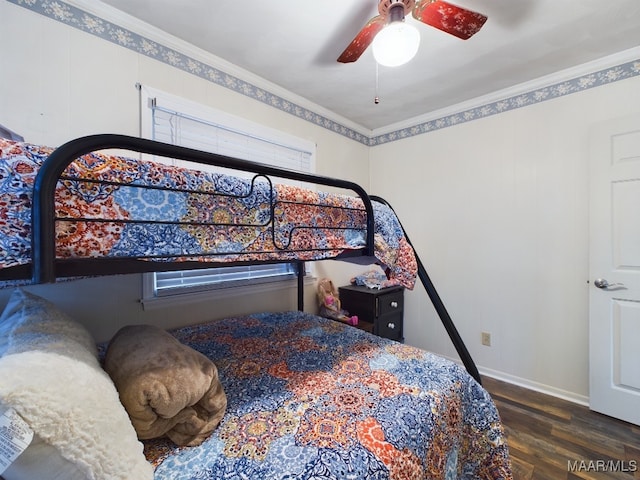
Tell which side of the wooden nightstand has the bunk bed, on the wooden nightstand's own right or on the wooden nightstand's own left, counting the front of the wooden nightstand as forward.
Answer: on the wooden nightstand's own right

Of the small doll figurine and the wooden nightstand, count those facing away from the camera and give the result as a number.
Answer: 0

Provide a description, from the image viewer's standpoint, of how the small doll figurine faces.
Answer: facing the viewer and to the right of the viewer

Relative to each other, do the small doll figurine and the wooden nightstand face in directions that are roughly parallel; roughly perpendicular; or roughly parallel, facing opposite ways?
roughly parallel

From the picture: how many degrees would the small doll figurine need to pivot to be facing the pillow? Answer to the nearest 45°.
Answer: approximately 45° to its right

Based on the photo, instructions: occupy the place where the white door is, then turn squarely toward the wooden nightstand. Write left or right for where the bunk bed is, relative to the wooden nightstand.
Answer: left
